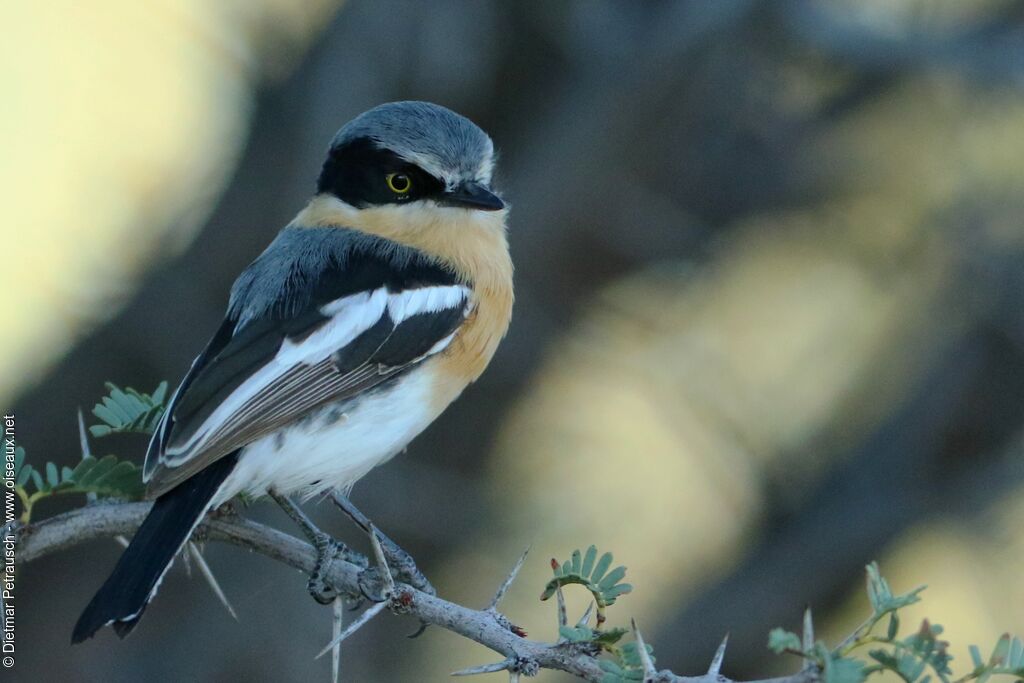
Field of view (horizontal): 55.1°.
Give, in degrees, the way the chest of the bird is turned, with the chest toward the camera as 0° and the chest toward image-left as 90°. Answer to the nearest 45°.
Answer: approximately 270°
